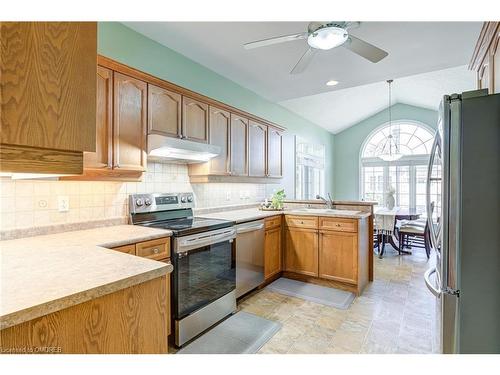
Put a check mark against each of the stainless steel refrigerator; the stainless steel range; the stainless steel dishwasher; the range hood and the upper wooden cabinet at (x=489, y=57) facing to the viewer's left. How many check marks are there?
2

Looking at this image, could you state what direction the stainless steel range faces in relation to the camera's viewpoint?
facing the viewer and to the right of the viewer

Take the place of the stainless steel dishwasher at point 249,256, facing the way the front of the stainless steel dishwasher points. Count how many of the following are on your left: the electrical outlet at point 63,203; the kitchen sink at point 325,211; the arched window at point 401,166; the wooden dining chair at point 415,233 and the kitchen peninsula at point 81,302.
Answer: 3

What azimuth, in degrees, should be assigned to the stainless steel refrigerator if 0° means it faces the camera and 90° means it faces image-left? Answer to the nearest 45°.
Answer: approximately 90°

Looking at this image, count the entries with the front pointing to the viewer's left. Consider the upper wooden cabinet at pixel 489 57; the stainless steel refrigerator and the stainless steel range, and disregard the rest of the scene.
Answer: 2

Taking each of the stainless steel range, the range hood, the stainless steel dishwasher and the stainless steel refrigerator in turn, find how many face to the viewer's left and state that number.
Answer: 1

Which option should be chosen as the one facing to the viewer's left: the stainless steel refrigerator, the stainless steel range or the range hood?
the stainless steel refrigerator

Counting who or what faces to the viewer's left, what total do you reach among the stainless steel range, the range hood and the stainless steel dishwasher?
0

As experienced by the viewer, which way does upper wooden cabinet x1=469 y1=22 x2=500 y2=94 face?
facing to the left of the viewer

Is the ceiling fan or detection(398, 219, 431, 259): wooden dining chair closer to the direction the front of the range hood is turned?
the ceiling fan

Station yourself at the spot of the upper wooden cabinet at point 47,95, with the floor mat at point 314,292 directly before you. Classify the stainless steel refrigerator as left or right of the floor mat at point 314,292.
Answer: right

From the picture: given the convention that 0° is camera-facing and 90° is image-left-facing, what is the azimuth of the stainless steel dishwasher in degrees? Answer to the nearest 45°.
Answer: approximately 315°
